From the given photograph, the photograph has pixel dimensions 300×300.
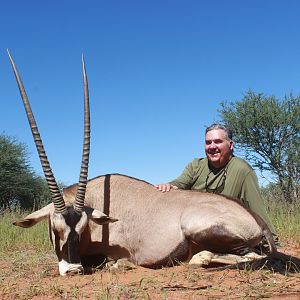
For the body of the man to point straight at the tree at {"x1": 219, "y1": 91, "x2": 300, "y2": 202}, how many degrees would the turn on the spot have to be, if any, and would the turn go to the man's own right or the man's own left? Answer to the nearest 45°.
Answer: approximately 135° to the man's own right

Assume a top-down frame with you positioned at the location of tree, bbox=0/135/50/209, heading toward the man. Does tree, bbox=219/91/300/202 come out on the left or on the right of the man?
left

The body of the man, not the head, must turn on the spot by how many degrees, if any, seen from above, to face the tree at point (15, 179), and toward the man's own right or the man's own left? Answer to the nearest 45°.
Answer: approximately 90° to the man's own right

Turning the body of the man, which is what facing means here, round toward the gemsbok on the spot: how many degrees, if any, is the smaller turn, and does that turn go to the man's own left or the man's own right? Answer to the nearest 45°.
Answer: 0° — they already face it

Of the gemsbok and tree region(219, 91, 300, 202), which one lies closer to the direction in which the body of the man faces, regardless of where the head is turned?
the gemsbok

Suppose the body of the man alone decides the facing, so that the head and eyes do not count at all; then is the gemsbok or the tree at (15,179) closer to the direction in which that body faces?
the gemsbok

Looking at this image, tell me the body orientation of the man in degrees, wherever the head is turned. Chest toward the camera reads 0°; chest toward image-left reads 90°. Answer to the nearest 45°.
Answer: approximately 45°
